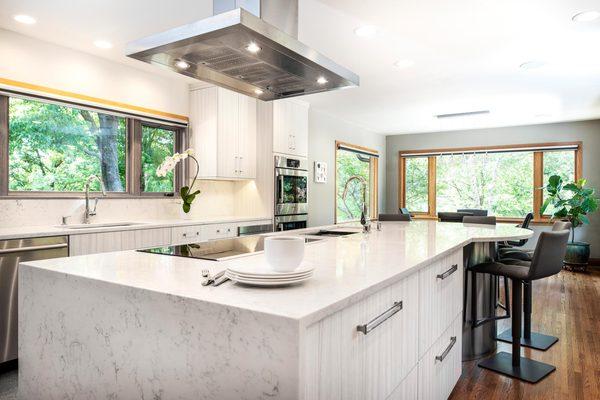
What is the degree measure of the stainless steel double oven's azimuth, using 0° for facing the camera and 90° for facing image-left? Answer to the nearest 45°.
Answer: approximately 315°

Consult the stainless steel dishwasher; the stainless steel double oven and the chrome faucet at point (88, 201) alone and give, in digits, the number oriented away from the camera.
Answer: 0

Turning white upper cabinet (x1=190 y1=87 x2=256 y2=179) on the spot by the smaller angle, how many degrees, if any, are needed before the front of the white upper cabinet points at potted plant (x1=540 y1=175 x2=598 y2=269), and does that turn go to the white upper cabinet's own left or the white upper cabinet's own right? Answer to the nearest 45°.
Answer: approximately 45° to the white upper cabinet's own left

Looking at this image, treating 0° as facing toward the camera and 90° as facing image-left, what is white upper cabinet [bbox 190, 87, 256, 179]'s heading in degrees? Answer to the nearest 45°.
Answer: approximately 315°

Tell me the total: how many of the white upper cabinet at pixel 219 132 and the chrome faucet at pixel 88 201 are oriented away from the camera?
0

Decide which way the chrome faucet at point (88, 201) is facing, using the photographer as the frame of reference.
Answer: facing the viewer and to the right of the viewer

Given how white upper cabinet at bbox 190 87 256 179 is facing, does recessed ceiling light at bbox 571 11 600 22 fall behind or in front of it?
in front

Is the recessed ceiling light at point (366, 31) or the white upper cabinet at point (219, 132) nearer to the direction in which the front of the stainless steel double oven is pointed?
the recessed ceiling light

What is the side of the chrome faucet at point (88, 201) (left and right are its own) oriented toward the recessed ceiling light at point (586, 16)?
front
